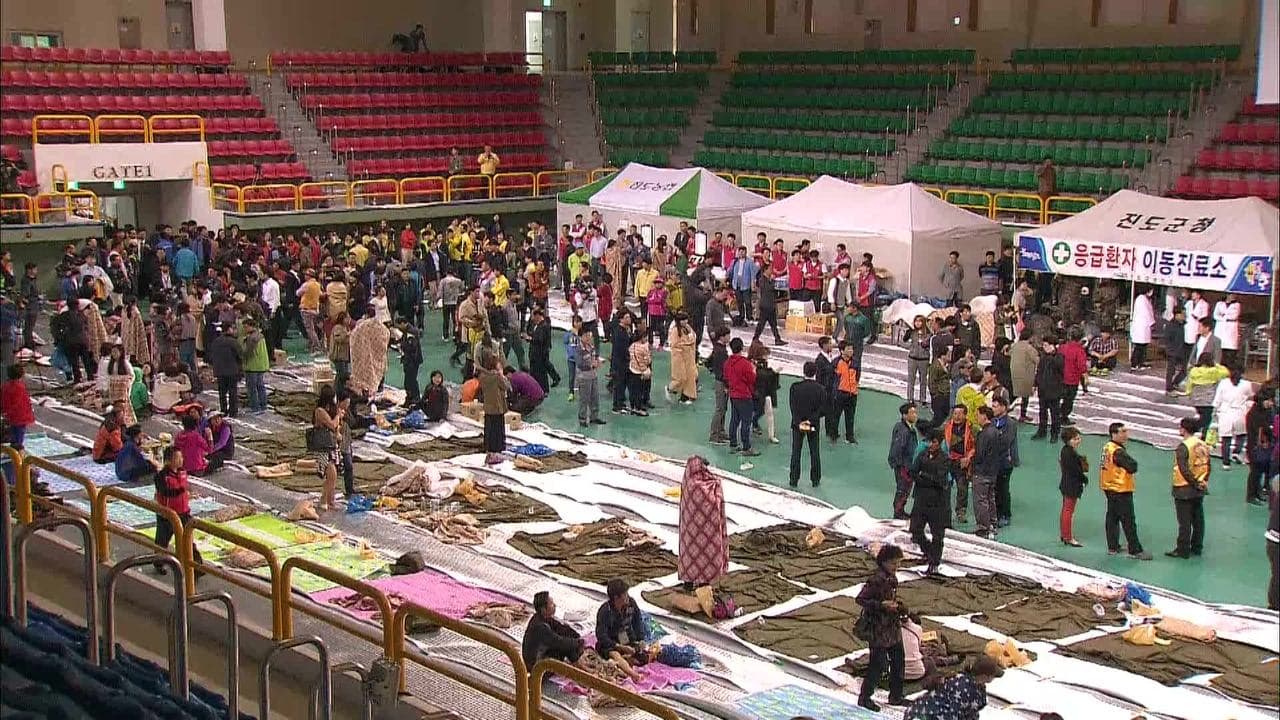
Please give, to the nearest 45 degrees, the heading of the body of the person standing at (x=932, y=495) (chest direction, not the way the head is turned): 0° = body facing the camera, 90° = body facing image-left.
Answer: approximately 0°

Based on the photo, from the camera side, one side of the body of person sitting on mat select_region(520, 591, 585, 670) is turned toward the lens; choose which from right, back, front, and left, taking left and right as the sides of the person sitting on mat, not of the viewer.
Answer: right

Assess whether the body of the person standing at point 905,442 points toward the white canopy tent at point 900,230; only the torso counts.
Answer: no

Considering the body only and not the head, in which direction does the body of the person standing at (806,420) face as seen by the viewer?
away from the camera

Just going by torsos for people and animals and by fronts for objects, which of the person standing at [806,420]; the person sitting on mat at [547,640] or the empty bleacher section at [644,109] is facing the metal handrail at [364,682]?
the empty bleacher section

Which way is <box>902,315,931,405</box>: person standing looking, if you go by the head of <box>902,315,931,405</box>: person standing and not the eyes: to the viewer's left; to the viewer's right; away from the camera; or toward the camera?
toward the camera

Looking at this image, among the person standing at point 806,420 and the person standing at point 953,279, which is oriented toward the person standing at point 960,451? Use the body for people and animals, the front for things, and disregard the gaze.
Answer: the person standing at point 953,279

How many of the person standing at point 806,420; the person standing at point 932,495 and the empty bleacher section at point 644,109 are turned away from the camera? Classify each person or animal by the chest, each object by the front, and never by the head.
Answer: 1

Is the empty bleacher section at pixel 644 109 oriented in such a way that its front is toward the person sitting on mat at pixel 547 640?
yes

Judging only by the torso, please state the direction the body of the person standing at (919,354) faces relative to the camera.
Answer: toward the camera

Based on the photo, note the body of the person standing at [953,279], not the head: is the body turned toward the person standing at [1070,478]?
yes

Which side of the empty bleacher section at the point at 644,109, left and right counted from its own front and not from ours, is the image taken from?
front

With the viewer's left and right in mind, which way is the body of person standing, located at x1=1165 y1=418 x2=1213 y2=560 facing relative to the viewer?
facing away from the viewer and to the left of the viewer

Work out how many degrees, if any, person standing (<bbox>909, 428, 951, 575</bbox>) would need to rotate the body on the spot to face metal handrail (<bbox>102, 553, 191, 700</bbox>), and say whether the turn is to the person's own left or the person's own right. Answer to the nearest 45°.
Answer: approximately 45° to the person's own right

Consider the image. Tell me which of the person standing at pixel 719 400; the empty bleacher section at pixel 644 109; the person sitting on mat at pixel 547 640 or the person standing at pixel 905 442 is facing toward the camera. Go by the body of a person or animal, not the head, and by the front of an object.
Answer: the empty bleacher section

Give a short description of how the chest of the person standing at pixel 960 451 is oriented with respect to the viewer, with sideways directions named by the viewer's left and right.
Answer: facing the viewer
